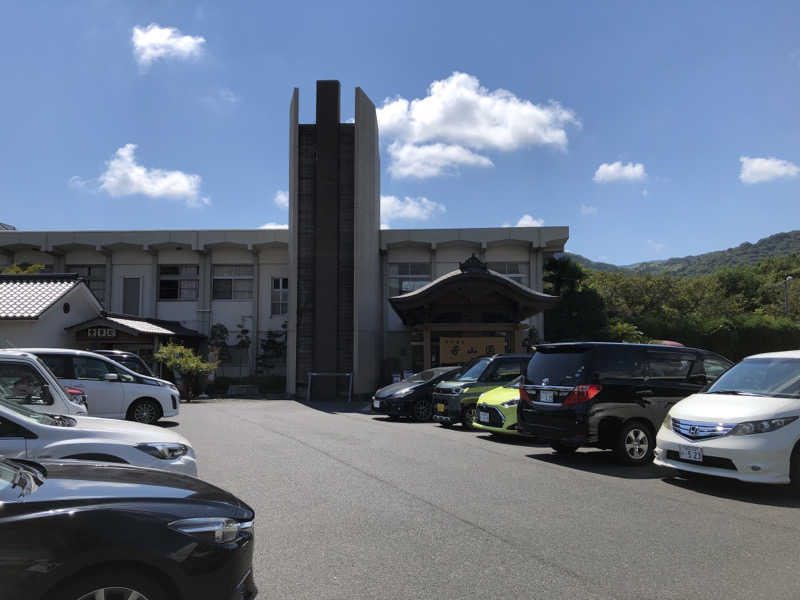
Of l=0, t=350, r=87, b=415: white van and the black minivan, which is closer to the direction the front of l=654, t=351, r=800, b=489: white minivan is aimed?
the white van

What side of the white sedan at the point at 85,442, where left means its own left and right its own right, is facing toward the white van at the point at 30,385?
left

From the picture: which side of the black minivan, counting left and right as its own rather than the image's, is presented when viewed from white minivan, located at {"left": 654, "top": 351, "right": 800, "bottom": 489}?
right

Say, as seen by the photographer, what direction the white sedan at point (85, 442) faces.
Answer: facing to the right of the viewer

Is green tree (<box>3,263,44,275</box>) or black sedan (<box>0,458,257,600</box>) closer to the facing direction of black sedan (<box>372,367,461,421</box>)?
the black sedan

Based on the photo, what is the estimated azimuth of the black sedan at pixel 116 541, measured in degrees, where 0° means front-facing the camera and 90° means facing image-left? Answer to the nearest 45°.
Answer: approximately 270°

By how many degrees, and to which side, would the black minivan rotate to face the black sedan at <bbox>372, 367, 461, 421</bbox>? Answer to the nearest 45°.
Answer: approximately 90° to its left

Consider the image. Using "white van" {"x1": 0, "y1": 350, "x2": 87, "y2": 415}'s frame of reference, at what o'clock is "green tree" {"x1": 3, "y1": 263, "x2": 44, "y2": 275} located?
The green tree is roughly at 9 o'clock from the white van.

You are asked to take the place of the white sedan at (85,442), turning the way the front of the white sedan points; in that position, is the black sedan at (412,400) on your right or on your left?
on your left

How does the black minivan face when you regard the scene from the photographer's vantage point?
facing away from the viewer and to the right of the viewer

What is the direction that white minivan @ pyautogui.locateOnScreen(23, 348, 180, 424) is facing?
to the viewer's right

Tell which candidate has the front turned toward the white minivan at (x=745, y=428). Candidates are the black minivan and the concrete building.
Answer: the concrete building

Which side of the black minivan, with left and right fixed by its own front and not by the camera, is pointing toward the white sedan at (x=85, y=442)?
back

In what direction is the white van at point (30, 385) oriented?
to the viewer's right

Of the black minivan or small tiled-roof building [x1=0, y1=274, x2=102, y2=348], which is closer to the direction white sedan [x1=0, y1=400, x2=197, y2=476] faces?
the black minivan
